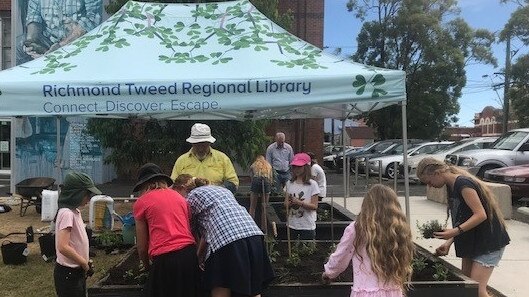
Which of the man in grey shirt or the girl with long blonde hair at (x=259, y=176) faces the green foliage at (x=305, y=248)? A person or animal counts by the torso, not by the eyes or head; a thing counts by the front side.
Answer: the man in grey shirt

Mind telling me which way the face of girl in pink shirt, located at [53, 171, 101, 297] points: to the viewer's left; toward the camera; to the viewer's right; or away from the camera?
to the viewer's right

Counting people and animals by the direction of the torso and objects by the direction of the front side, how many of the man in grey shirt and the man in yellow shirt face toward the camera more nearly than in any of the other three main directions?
2

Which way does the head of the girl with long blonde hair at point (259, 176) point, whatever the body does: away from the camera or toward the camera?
away from the camera

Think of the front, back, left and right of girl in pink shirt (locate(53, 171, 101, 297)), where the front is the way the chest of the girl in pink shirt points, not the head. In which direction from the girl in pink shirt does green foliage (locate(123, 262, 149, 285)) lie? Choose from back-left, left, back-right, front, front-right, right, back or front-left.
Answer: front-left

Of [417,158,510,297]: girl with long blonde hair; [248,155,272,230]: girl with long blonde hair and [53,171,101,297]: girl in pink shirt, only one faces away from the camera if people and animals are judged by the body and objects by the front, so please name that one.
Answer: [248,155,272,230]: girl with long blonde hair

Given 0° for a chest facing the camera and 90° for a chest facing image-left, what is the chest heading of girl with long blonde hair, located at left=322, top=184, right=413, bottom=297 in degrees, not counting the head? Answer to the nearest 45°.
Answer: approximately 180°

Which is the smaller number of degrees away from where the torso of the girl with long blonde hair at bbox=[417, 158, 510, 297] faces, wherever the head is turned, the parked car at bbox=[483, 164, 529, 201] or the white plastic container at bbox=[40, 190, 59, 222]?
the white plastic container

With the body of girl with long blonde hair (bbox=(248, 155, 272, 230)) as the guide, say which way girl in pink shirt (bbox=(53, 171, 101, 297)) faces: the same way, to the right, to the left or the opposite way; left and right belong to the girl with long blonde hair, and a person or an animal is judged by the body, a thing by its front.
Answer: to the right

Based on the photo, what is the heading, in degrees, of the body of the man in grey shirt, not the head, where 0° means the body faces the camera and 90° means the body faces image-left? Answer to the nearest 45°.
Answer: approximately 0°

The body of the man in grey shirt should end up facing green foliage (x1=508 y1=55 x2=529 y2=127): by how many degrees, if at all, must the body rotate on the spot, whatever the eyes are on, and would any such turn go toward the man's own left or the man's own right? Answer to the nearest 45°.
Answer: approximately 135° to the man's own left

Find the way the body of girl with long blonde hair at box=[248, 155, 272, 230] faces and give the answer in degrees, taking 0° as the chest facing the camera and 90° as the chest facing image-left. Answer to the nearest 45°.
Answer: approximately 180°

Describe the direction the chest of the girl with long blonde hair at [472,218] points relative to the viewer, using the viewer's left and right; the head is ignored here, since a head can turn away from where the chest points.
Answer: facing to the left of the viewer

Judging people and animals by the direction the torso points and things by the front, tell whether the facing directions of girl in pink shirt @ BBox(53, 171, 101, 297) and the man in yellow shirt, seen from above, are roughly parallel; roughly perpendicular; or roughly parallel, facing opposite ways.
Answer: roughly perpendicular

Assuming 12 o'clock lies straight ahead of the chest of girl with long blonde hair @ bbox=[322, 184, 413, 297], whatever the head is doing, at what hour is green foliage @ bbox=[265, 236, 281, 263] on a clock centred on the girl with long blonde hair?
The green foliage is roughly at 11 o'clock from the girl with long blonde hair.

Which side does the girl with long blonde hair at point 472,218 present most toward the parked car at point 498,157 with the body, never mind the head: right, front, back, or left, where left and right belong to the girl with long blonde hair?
right
